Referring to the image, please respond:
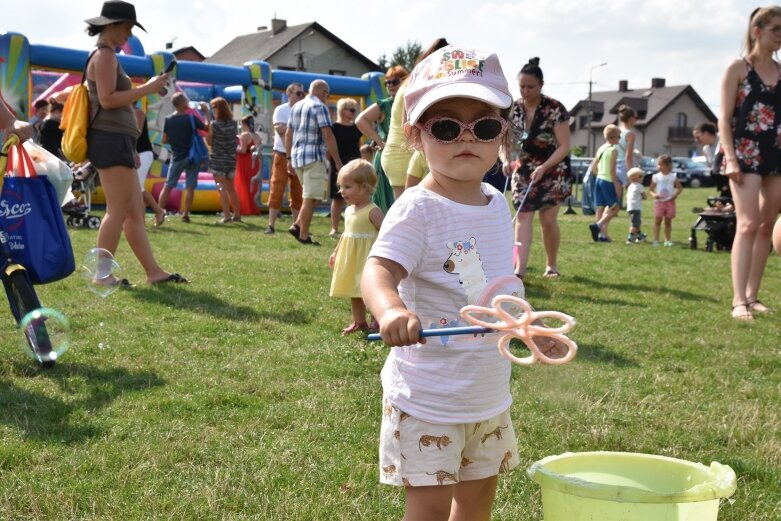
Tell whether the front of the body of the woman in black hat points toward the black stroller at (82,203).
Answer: no

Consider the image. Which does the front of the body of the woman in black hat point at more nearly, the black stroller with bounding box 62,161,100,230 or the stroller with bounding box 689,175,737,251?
the stroller

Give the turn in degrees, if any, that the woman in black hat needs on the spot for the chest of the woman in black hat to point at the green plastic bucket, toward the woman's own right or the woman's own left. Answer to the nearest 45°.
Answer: approximately 90° to the woman's own right

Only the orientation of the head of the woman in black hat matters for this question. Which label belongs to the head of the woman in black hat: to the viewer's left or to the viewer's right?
to the viewer's right

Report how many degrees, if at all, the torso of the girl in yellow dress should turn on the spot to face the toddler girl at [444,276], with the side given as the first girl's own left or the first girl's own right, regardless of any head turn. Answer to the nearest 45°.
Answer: approximately 45° to the first girl's own left

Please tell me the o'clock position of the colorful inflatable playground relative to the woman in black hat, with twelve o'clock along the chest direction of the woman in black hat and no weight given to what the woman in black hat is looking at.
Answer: The colorful inflatable playground is roughly at 9 o'clock from the woman in black hat.

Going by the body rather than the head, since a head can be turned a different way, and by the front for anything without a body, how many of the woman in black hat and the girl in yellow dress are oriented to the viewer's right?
1

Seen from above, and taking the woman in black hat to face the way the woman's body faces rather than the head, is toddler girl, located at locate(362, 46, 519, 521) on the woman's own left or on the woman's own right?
on the woman's own right

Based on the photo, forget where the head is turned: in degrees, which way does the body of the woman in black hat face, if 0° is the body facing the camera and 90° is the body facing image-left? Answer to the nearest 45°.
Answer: approximately 270°

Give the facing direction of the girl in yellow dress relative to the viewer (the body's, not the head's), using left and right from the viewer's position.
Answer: facing the viewer and to the left of the viewer

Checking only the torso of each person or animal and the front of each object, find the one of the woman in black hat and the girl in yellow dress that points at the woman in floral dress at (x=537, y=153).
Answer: the woman in black hat

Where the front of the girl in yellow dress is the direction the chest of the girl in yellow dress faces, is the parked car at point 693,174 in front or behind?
behind

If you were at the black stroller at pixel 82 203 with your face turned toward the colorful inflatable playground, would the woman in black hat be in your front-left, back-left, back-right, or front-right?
back-right

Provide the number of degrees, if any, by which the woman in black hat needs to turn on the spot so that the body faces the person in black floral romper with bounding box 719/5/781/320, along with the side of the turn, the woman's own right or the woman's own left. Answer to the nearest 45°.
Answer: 0° — they already face them

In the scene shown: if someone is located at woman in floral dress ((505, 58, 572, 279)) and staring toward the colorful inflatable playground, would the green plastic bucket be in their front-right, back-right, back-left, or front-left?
back-left

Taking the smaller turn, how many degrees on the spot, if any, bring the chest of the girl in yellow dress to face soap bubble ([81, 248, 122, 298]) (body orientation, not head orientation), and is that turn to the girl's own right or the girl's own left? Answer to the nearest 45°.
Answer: approximately 45° to the girl's own right

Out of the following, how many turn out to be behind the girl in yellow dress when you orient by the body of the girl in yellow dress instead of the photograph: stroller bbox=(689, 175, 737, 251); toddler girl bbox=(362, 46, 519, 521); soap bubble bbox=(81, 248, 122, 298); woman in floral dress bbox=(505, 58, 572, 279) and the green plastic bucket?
2
